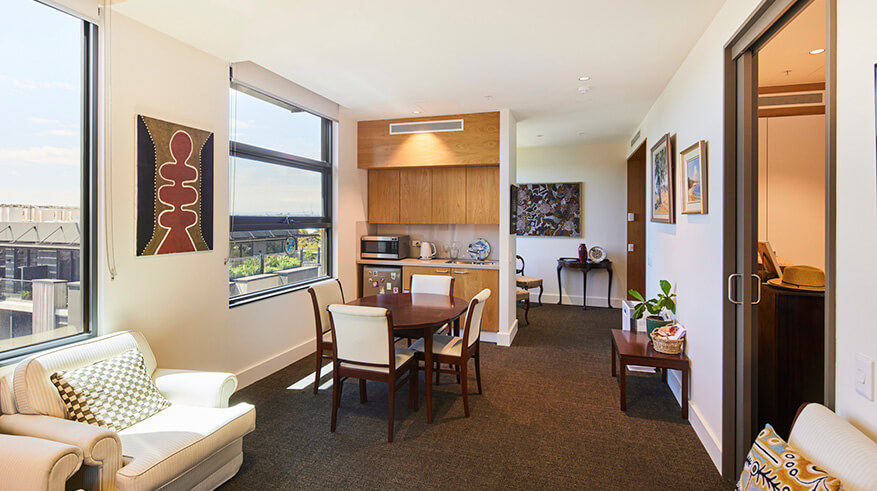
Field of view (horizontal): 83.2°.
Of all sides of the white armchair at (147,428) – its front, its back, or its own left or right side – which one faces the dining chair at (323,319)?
left

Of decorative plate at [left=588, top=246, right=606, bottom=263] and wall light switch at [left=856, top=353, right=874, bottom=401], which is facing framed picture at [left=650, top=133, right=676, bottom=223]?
the decorative plate

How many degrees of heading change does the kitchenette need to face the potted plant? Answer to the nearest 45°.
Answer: approximately 45° to its left

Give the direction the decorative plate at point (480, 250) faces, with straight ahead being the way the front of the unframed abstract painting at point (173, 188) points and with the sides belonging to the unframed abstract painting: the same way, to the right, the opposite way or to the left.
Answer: to the right

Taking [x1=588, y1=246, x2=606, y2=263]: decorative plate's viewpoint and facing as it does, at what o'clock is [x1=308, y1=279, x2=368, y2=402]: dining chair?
The dining chair is roughly at 1 o'clock from the decorative plate.

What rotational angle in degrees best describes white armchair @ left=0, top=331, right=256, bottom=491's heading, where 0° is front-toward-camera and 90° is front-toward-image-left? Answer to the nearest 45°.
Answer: approximately 315°
